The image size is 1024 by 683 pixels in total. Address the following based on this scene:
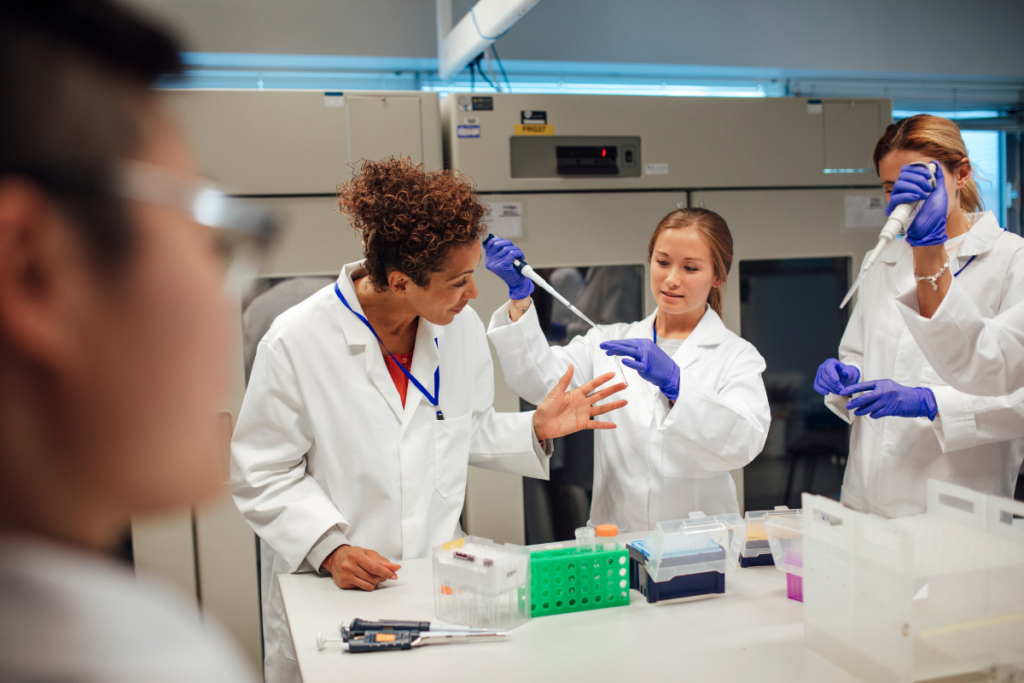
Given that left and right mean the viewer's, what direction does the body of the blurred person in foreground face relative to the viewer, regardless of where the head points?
facing away from the viewer and to the right of the viewer

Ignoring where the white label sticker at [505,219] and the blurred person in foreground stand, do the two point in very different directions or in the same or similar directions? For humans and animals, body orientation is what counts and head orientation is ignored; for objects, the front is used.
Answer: very different directions

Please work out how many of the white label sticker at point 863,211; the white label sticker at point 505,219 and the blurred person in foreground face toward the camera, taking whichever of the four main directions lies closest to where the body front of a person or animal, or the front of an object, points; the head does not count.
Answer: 2

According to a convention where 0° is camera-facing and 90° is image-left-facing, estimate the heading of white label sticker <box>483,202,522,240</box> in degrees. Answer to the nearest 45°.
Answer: approximately 0°

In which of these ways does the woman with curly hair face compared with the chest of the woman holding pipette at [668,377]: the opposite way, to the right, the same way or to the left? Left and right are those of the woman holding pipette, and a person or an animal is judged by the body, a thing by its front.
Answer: to the left

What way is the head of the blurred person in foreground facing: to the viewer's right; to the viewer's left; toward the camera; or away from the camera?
to the viewer's right

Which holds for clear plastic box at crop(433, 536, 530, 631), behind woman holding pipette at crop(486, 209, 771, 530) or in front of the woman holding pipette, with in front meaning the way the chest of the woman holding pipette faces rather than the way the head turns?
in front

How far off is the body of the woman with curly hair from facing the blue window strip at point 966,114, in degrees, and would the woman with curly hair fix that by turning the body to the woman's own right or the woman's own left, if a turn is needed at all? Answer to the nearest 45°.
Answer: approximately 90° to the woman's own left

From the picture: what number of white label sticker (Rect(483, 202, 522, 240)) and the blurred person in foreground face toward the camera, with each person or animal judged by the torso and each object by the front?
1
